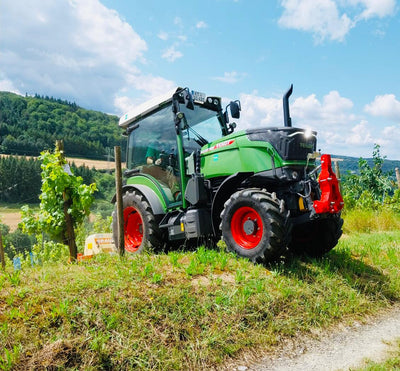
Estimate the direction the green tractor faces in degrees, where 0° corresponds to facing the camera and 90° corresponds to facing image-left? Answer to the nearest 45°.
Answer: approximately 315°

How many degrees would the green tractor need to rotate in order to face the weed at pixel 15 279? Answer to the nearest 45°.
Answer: approximately 90° to its right
